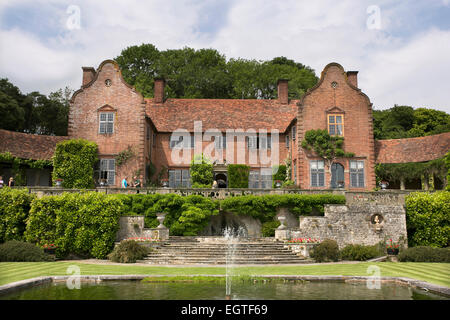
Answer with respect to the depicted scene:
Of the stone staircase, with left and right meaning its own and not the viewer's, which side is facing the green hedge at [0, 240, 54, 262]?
right

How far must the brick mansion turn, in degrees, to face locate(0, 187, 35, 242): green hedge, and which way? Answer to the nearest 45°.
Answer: approximately 45° to its right

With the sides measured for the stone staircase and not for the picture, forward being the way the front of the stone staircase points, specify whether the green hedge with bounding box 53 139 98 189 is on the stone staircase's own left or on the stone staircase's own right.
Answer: on the stone staircase's own right

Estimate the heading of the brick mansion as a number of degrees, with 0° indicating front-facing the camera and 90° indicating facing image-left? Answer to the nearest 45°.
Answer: approximately 0°

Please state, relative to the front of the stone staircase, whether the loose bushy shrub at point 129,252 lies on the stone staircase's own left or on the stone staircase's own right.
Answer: on the stone staircase's own right

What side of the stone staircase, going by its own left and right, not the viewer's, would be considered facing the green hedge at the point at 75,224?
right

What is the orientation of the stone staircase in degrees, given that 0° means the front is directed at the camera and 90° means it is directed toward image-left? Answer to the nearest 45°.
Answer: approximately 0°

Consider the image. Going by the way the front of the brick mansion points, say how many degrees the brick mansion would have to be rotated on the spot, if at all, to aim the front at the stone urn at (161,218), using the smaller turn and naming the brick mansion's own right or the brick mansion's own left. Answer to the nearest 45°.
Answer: approximately 45° to the brick mansion's own right

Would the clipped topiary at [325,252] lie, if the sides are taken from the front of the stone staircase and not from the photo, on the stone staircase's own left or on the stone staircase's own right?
on the stone staircase's own left

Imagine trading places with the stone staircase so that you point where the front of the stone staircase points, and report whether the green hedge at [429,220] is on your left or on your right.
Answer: on your left

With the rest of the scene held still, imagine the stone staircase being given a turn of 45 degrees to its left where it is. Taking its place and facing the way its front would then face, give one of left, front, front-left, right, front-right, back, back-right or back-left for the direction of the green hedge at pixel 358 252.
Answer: front-left

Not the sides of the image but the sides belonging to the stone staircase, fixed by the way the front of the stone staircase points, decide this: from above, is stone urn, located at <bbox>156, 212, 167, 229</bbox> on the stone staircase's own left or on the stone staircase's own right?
on the stone staircase's own right

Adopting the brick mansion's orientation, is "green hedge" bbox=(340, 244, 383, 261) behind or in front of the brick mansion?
in front

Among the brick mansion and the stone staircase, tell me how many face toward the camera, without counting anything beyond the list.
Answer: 2

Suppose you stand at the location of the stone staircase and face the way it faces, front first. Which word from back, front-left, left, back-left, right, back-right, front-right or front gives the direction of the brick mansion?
back
